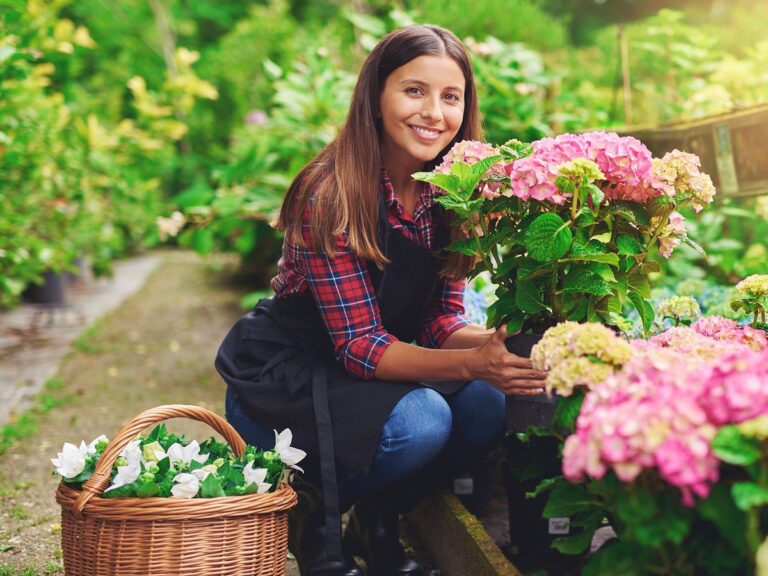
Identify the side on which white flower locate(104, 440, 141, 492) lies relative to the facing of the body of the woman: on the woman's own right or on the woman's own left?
on the woman's own right

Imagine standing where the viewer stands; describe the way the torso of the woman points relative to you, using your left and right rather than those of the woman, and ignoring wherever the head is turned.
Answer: facing the viewer and to the right of the viewer

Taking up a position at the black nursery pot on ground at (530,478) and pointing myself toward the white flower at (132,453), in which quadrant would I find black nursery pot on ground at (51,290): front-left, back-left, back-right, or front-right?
front-right

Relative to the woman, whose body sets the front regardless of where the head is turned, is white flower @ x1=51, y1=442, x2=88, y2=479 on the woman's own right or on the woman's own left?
on the woman's own right
